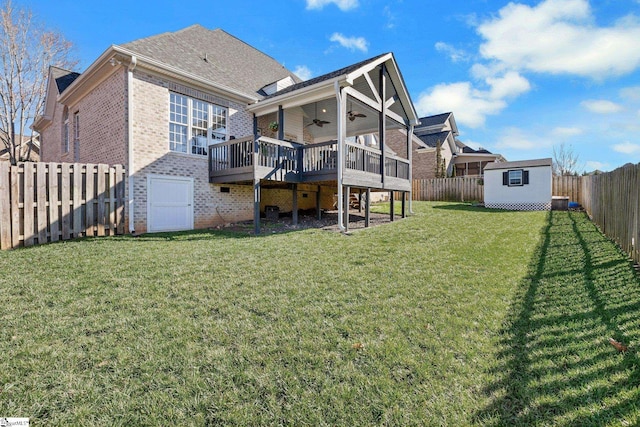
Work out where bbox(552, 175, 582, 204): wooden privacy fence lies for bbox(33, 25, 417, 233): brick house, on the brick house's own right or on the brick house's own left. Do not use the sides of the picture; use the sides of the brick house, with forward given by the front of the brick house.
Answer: on the brick house's own right

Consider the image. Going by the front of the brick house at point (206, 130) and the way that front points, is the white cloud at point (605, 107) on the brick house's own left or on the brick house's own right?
on the brick house's own right

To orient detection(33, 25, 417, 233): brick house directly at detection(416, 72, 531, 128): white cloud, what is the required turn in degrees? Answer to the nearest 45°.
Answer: approximately 90° to its right

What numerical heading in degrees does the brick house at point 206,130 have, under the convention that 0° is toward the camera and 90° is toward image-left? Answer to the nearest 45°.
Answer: approximately 135°

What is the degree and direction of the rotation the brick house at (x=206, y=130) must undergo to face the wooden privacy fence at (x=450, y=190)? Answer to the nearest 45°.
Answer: approximately 90° to its right

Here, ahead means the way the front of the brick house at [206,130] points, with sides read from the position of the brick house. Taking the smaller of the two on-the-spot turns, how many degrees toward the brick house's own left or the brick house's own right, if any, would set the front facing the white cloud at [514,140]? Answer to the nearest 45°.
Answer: approximately 90° to the brick house's own right

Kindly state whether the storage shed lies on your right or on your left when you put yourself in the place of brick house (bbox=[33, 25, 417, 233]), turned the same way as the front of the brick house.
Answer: on your right
